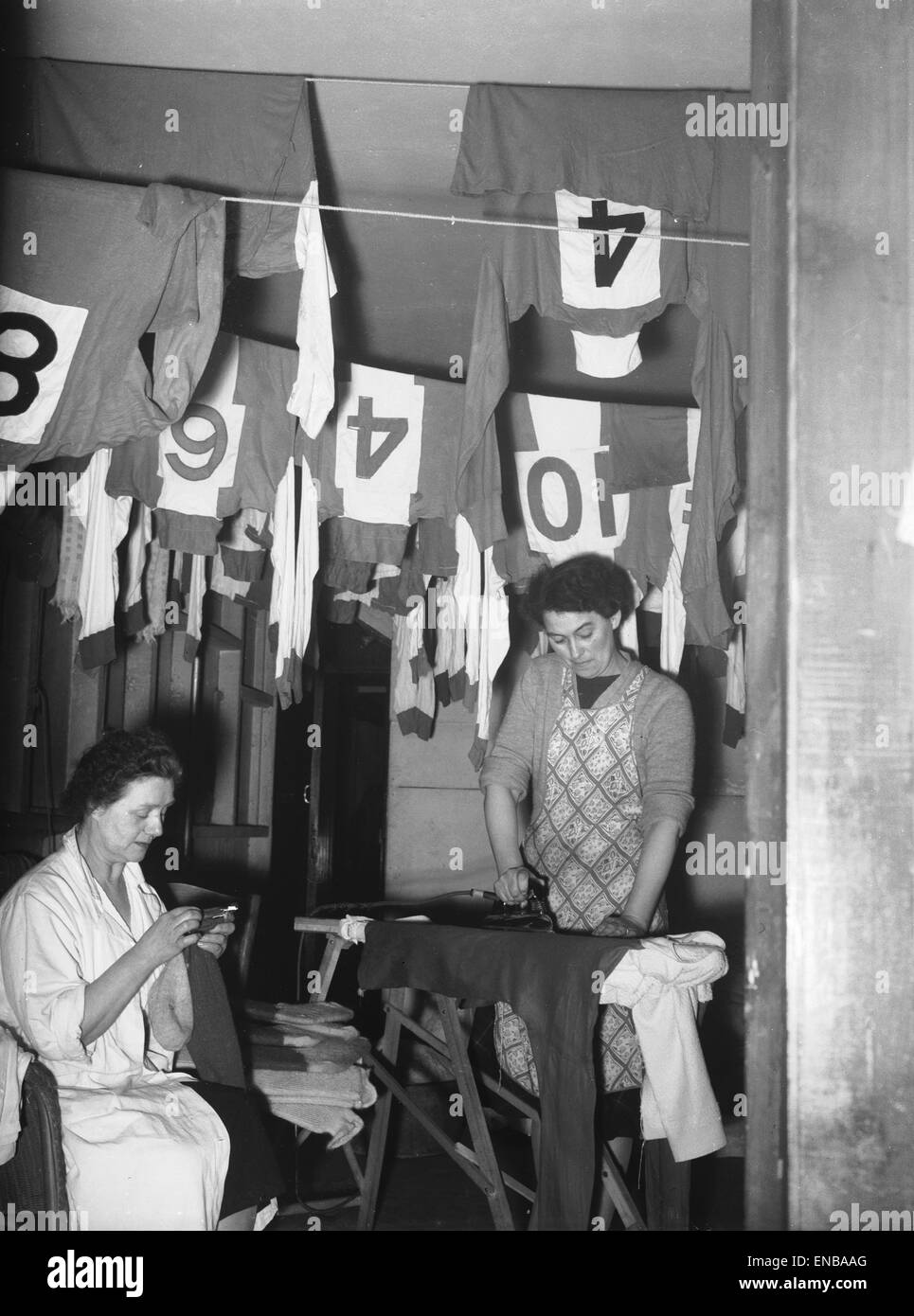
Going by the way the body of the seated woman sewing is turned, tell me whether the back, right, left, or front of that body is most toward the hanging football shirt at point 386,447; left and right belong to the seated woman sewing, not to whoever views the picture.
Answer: left

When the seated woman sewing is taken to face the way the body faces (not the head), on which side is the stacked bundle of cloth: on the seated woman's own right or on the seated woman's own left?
on the seated woman's own left

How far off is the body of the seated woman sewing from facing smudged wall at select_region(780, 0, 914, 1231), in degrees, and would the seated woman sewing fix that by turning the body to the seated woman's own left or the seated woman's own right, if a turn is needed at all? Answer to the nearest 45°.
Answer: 0° — they already face it

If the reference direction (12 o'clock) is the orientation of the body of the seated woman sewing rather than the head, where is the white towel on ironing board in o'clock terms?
The white towel on ironing board is roughly at 11 o'clock from the seated woman sewing.

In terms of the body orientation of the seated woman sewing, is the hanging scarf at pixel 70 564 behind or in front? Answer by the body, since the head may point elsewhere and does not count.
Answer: behind

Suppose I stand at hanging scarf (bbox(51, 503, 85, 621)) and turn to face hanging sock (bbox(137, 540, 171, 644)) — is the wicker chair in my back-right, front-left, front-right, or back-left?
back-right

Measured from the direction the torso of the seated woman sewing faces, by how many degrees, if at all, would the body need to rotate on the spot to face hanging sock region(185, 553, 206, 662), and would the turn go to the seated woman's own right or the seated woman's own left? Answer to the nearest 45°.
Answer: approximately 135° to the seated woman's own left

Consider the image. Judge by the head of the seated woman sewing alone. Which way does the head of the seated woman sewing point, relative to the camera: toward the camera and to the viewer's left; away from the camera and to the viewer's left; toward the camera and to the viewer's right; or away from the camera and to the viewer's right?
toward the camera and to the viewer's right

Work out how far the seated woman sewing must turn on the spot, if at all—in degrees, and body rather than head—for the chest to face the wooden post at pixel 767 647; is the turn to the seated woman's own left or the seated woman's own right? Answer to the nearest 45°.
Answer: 0° — they already face it

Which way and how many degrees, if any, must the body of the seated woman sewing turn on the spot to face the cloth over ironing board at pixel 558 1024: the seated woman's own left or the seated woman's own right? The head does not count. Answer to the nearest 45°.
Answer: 0° — they already face it

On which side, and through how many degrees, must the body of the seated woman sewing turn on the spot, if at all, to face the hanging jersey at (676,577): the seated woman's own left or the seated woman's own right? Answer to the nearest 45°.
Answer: approximately 90° to the seated woman's own left

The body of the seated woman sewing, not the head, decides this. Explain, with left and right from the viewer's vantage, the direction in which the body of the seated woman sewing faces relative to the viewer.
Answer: facing the viewer and to the right of the viewer

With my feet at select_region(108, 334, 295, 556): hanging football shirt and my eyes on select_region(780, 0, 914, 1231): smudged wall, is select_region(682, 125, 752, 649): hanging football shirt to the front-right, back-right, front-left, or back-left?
front-left
